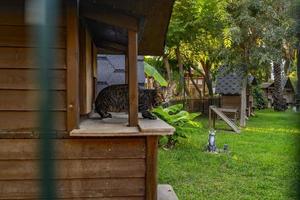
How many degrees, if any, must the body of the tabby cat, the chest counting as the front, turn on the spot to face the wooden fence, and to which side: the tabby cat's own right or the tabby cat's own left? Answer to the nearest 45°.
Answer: approximately 90° to the tabby cat's own left

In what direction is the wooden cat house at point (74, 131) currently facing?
to the viewer's right

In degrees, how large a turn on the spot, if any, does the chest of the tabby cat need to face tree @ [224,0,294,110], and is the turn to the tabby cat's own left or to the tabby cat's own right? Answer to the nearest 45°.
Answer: approximately 45° to the tabby cat's own left

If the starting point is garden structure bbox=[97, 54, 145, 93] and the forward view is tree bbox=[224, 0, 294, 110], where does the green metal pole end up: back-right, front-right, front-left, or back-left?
back-right

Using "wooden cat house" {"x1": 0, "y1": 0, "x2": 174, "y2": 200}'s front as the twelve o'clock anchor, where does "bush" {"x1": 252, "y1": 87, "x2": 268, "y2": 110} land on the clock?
The bush is roughly at 10 o'clock from the wooden cat house.

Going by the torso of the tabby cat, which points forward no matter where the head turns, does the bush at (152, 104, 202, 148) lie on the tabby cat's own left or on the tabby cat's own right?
on the tabby cat's own left

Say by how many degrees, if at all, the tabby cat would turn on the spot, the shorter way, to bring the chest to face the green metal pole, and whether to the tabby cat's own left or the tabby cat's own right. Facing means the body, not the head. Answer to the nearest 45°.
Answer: approximately 90° to the tabby cat's own right

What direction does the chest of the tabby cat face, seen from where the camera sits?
to the viewer's right

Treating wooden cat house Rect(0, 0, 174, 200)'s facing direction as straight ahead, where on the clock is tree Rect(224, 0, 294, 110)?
The tree is roughly at 10 o'clock from the wooden cat house.

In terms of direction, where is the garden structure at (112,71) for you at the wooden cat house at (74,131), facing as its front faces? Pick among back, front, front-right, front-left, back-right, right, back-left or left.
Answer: left

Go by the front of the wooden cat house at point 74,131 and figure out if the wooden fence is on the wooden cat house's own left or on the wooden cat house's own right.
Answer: on the wooden cat house's own left
